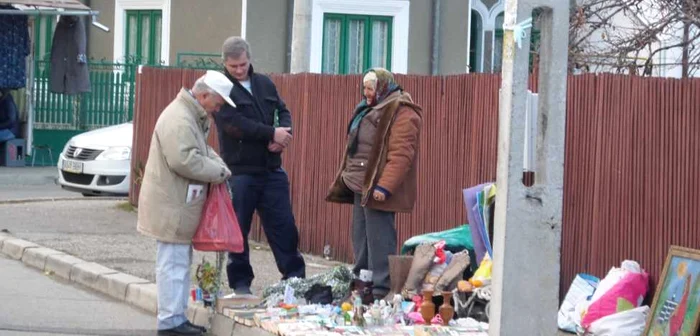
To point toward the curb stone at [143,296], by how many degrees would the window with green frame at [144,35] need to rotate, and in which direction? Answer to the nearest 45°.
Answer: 0° — it already faces it

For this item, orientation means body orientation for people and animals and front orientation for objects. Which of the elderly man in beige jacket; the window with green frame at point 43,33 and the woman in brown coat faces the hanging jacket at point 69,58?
the window with green frame

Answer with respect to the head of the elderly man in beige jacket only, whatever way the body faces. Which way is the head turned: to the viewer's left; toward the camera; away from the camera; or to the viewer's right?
to the viewer's right

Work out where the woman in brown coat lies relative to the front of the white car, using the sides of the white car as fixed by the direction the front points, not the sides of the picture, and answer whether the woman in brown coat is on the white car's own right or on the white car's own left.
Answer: on the white car's own left

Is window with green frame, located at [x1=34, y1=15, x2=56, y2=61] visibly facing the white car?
yes

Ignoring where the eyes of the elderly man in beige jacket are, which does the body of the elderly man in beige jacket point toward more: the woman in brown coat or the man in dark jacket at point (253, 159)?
the woman in brown coat

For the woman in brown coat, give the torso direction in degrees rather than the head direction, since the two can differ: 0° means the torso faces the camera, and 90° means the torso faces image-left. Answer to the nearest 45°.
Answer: approximately 45°

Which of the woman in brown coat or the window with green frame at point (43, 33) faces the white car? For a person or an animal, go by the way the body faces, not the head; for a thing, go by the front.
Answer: the window with green frame

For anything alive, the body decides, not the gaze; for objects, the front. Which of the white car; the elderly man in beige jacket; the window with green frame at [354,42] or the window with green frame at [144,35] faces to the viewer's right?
the elderly man in beige jacket
